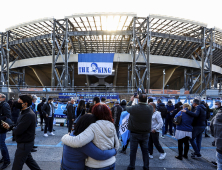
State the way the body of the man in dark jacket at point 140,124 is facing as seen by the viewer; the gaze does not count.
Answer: away from the camera

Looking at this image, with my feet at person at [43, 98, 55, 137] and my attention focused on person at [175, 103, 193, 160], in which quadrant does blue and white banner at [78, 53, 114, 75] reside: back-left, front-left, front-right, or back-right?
back-left

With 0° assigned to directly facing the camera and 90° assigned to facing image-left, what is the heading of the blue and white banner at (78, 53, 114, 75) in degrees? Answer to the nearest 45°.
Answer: approximately 0°

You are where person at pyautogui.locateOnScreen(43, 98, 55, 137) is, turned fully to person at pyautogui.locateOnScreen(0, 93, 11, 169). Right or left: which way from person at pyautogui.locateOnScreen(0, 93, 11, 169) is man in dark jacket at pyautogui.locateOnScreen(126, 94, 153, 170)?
left

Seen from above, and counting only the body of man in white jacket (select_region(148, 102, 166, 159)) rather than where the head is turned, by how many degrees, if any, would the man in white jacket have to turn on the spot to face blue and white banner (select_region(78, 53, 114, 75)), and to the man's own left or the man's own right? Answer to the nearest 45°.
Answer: approximately 45° to the man's own right
